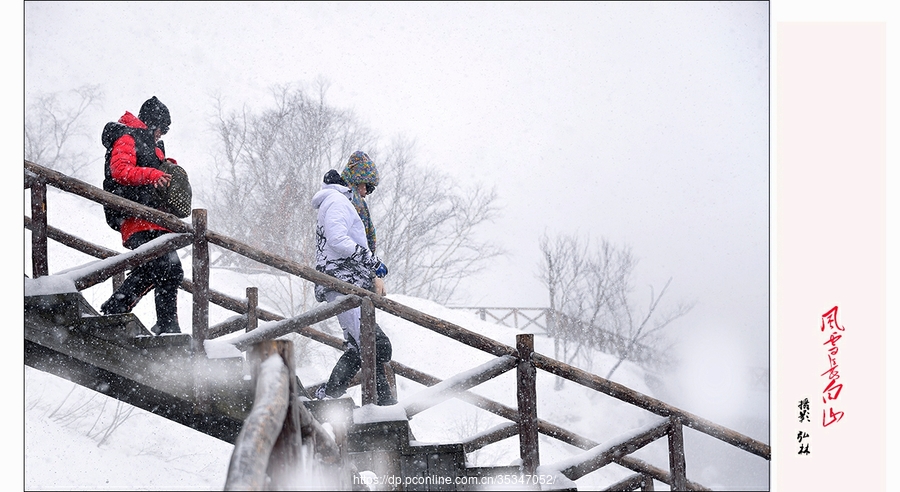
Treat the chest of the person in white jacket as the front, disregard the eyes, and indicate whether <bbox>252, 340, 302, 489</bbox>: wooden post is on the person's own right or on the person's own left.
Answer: on the person's own right

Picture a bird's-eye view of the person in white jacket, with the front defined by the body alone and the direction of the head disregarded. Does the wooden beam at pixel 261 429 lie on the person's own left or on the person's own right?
on the person's own right
